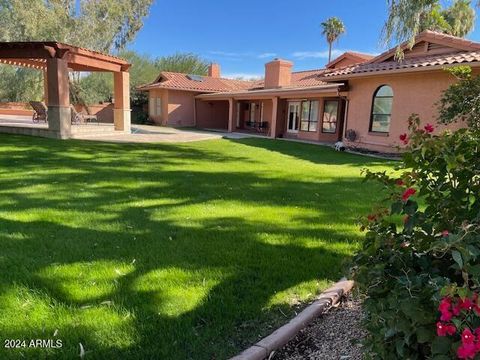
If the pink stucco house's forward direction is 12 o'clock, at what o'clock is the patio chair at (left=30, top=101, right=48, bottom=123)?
The patio chair is roughly at 1 o'clock from the pink stucco house.

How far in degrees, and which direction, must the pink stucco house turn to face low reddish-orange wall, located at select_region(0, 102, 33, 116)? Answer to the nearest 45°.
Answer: approximately 45° to its right

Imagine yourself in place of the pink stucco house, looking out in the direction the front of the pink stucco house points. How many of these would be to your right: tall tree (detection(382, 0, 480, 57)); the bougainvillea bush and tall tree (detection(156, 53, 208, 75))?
1

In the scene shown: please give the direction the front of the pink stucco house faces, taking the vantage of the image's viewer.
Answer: facing the viewer and to the left of the viewer

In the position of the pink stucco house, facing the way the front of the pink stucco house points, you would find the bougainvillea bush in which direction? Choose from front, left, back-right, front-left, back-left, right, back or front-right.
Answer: front-left

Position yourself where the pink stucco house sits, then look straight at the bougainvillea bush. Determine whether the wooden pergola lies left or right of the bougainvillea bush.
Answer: right

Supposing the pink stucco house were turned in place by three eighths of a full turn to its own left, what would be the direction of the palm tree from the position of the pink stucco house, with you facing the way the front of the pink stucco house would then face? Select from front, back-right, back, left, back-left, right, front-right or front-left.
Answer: left

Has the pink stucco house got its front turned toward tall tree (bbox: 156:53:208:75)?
no

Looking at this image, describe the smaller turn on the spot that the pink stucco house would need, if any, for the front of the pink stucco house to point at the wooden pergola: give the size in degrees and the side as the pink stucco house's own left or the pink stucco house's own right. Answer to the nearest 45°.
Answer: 0° — it already faces it

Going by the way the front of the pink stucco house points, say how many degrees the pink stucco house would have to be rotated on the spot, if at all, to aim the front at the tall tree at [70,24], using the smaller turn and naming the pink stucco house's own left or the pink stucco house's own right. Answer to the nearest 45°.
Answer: approximately 45° to the pink stucco house's own right
